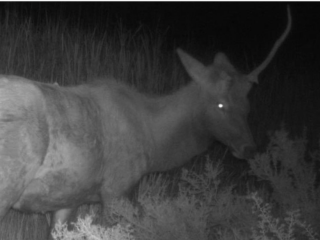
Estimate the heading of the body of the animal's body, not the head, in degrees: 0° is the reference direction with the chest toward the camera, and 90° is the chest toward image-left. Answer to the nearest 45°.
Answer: approximately 225°
